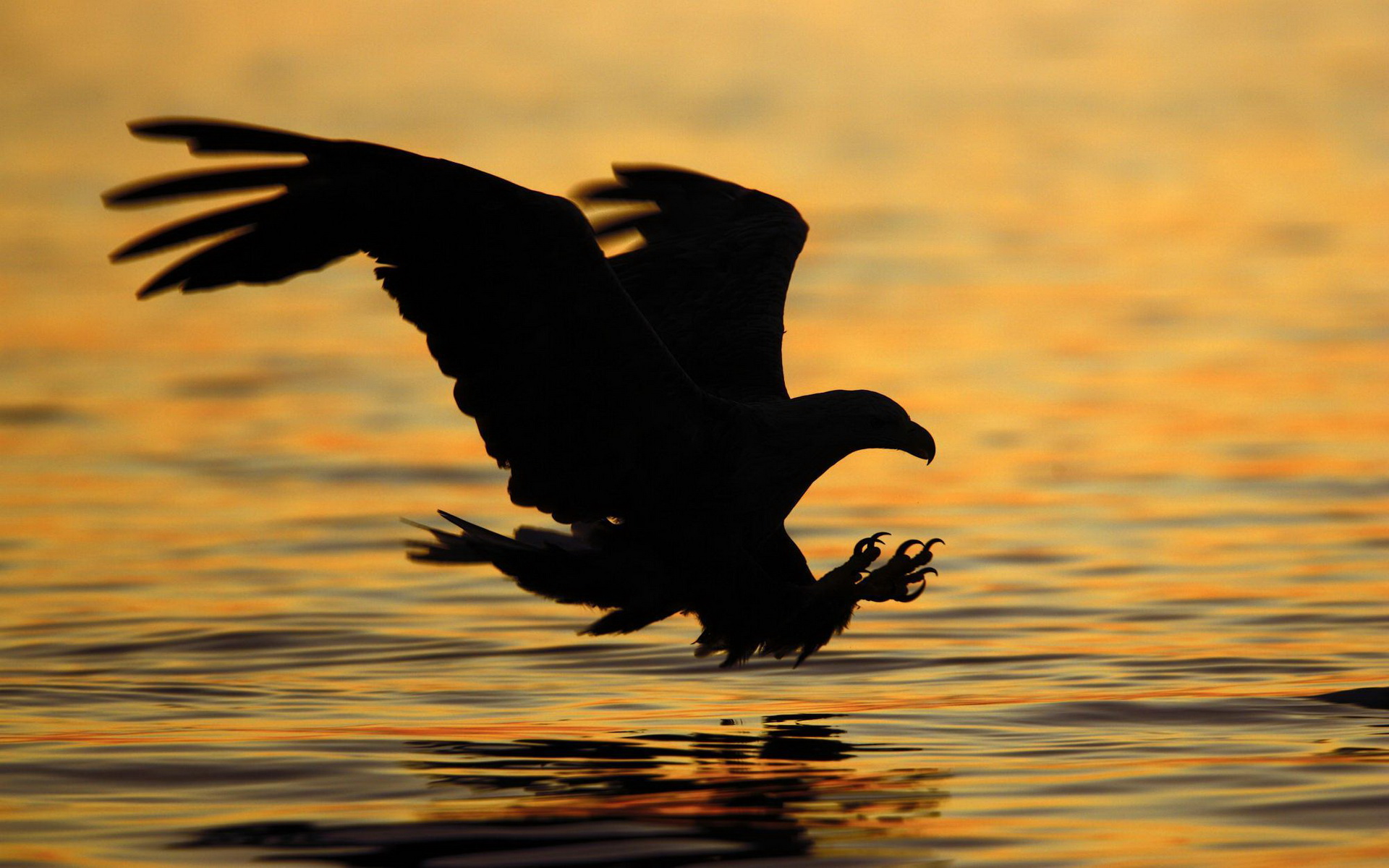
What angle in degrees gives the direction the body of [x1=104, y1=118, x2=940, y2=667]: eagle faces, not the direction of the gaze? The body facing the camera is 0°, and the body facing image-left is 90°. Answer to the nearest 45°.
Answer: approximately 270°
